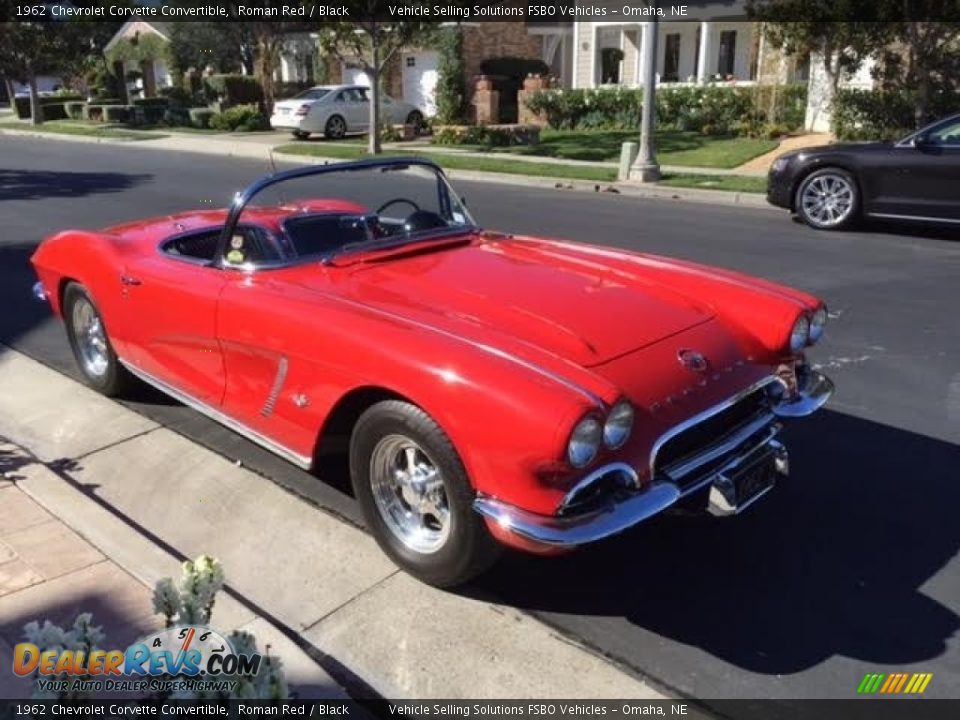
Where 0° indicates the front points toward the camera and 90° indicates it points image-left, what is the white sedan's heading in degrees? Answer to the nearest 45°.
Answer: approximately 225°

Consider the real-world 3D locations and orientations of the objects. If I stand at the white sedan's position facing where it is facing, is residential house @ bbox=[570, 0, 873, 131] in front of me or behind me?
in front

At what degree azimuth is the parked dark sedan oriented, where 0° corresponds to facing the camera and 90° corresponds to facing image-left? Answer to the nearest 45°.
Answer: approximately 90°

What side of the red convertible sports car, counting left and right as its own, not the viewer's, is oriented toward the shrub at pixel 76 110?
back

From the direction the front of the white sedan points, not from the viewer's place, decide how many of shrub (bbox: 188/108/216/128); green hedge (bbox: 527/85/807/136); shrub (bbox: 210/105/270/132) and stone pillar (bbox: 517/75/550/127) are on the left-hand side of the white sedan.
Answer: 2

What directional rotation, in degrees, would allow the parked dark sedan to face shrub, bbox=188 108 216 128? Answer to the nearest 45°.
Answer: approximately 45° to its right

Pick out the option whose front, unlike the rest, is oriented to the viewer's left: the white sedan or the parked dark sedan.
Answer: the parked dark sedan

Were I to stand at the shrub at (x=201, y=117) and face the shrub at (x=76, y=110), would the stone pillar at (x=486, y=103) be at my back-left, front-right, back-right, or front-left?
back-right

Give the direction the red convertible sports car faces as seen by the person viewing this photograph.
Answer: facing the viewer and to the right of the viewer

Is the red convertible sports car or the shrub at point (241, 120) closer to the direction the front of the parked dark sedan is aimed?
the shrub

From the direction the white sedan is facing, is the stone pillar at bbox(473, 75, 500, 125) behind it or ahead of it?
ahead
